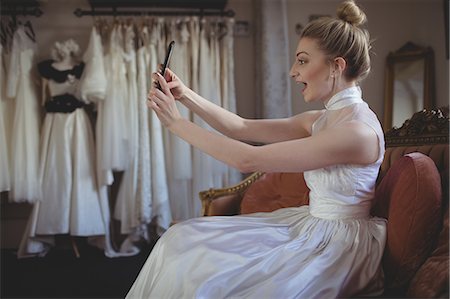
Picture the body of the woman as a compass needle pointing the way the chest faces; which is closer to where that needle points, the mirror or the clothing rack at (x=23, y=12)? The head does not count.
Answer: the clothing rack

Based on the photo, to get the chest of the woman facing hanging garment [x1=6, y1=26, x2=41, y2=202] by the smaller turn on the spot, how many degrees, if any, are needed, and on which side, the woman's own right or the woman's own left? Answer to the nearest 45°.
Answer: approximately 45° to the woman's own right

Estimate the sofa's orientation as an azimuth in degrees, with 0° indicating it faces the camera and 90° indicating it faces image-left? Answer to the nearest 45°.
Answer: approximately 45°

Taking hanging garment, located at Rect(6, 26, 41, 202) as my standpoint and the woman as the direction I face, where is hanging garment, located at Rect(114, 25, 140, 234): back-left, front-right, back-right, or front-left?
front-left

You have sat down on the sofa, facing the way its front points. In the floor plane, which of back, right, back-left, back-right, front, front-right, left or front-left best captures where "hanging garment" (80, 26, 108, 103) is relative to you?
right

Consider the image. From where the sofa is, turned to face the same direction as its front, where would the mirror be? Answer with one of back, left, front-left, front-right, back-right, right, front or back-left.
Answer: back-right

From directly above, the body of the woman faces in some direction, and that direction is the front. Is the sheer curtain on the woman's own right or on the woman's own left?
on the woman's own right

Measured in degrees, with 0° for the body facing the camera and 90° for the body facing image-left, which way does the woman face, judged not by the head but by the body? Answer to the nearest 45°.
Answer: approximately 90°

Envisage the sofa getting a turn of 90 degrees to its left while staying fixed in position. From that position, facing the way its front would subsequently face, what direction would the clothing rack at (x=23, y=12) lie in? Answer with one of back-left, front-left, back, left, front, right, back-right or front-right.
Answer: back

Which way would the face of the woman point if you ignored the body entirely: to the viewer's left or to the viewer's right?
to the viewer's left

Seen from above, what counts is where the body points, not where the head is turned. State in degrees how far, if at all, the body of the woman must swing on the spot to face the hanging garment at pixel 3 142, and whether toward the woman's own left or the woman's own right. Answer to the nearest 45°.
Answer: approximately 45° to the woman's own right

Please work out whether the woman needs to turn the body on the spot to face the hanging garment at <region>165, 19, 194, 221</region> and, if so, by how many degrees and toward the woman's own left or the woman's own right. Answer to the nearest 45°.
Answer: approximately 90° to the woman's own right
